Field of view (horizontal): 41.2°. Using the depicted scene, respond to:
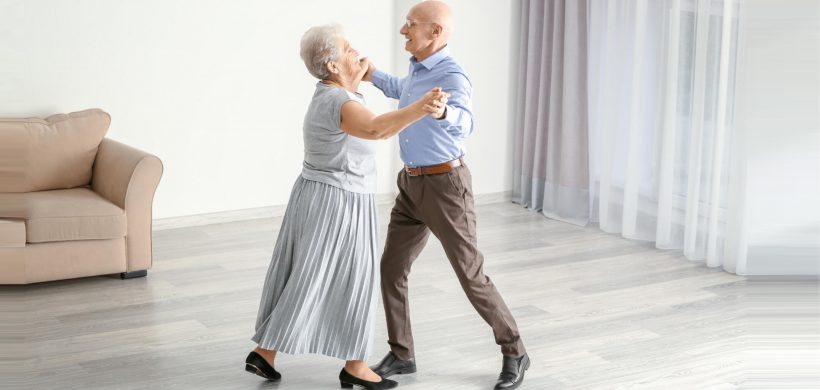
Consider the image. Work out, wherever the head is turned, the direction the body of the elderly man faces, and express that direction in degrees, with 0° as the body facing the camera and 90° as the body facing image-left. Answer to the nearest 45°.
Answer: approximately 45°

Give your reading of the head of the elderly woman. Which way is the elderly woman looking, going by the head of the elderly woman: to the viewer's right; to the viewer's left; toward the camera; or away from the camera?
to the viewer's right

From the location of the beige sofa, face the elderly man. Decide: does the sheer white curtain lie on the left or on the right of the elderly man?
left

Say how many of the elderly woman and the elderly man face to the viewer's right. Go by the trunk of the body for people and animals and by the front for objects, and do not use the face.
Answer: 1

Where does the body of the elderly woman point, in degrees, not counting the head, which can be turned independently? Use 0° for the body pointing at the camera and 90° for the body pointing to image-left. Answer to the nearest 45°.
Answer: approximately 270°

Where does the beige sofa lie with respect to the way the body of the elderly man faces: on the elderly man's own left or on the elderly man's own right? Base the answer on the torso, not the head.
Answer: on the elderly man's own right

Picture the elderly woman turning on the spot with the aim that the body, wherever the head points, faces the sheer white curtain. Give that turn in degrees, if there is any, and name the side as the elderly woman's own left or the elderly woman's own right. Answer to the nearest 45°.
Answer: approximately 45° to the elderly woman's own left

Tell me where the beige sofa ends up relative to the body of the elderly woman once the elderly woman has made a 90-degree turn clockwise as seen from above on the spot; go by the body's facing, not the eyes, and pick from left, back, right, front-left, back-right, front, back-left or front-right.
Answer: back-right

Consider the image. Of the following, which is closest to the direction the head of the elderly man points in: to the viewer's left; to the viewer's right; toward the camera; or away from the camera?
to the viewer's left
